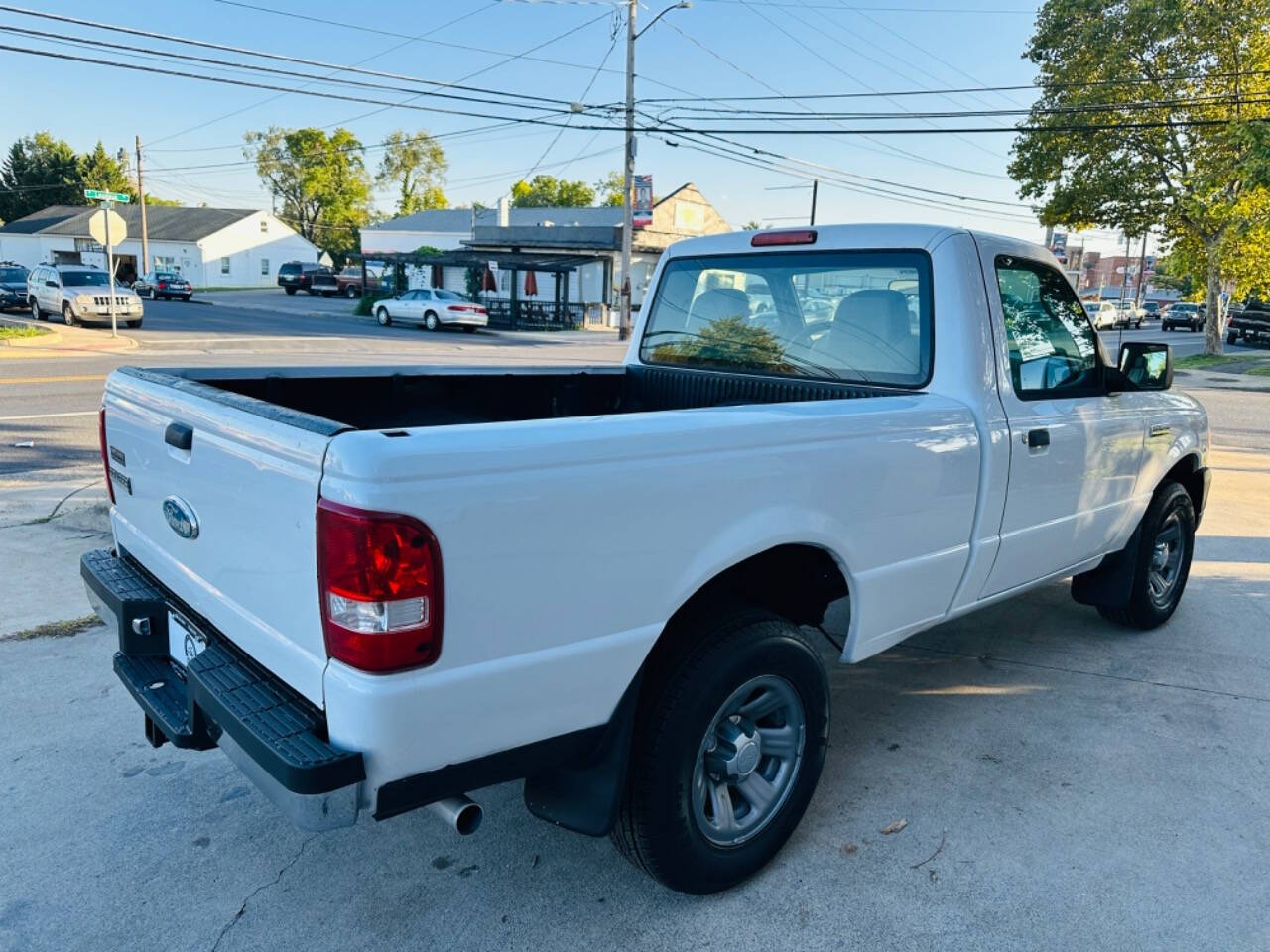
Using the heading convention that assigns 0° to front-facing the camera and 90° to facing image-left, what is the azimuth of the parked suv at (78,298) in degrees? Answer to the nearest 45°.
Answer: approximately 315°

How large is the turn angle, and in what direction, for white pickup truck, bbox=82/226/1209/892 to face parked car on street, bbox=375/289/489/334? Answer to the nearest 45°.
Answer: approximately 45° to its left

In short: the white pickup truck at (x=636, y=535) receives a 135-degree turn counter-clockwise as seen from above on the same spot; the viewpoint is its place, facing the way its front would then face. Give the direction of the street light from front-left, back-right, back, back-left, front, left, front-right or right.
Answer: right

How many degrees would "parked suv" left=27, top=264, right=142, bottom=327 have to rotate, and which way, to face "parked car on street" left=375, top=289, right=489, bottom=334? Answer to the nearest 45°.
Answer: approximately 45° to its left

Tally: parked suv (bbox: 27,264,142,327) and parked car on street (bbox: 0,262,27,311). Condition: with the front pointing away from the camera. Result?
0

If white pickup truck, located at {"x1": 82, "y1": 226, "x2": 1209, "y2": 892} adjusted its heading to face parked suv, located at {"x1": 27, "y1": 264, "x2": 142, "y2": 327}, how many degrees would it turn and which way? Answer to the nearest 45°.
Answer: approximately 90° to its left

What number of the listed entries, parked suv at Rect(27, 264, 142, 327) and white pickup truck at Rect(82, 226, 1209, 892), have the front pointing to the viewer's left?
0

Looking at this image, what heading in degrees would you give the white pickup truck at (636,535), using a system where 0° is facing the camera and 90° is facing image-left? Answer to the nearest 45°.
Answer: approximately 225°
